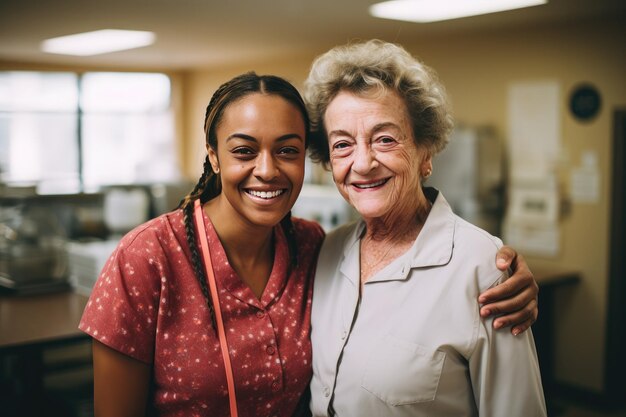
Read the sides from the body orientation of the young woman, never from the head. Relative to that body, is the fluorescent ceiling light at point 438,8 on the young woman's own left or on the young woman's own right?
on the young woman's own left

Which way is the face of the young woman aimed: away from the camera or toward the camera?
toward the camera

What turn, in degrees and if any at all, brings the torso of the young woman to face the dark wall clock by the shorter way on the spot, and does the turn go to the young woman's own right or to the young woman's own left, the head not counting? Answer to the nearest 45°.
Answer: approximately 90° to the young woman's own left

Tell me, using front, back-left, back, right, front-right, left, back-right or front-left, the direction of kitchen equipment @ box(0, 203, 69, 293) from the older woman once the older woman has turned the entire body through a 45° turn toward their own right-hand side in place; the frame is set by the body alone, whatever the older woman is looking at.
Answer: front-right

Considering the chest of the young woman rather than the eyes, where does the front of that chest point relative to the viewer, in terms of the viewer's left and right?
facing the viewer and to the right of the viewer

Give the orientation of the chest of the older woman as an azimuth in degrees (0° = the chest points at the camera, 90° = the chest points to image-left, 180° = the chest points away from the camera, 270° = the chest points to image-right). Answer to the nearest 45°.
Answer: approximately 45°

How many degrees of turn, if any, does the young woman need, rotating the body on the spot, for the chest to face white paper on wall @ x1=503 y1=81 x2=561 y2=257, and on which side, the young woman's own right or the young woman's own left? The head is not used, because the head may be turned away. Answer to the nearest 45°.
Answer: approximately 90° to the young woman's own left

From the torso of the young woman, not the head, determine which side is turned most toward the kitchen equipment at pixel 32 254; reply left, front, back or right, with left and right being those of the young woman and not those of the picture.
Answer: back

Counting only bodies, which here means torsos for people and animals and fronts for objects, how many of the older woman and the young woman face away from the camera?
0
